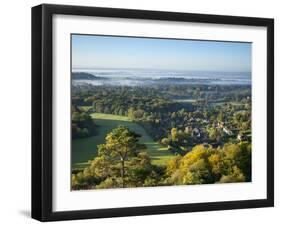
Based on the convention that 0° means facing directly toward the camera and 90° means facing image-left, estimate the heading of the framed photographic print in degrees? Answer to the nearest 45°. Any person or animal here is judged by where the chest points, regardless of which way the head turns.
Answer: approximately 315°
